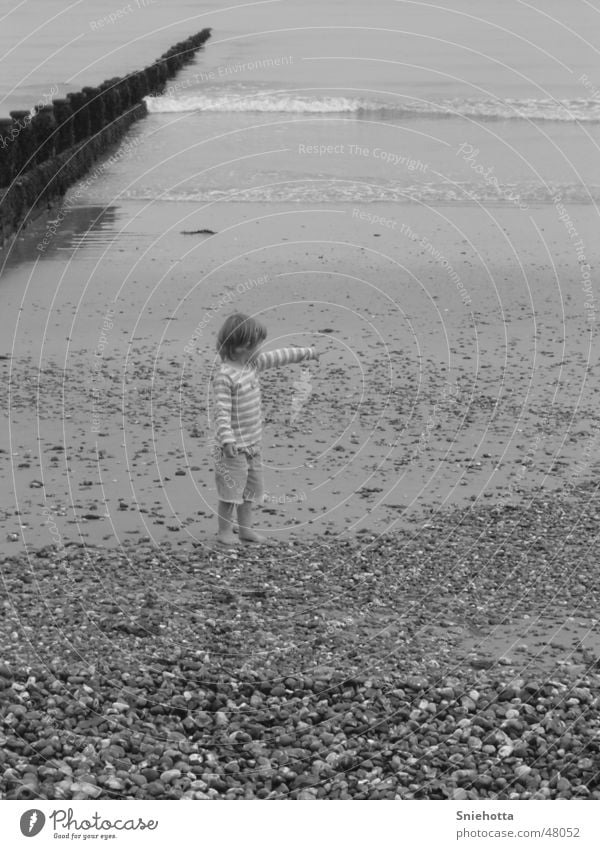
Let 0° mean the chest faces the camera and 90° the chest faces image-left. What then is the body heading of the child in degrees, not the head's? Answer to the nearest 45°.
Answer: approximately 315°

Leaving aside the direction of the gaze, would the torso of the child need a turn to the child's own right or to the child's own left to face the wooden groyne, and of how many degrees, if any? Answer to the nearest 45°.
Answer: approximately 135° to the child's own left
